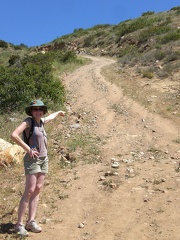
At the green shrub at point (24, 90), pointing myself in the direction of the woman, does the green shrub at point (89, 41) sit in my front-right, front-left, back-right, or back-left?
back-left

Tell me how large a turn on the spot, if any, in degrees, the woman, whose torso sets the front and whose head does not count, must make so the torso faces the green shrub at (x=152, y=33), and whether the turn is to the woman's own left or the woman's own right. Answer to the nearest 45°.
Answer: approximately 90° to the woman's own left

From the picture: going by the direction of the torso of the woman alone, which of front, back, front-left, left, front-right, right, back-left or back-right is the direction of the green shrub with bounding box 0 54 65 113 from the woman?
back-left

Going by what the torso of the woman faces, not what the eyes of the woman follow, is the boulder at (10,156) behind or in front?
behind

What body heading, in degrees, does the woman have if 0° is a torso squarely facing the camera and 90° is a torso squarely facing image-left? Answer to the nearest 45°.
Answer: approximately 315°

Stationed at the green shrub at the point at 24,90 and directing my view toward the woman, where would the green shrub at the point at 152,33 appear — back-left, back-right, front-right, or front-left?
back-left

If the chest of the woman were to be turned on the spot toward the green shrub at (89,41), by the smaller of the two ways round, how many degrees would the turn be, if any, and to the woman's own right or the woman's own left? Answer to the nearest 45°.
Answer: approximately 135° to the woman's own left
